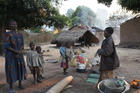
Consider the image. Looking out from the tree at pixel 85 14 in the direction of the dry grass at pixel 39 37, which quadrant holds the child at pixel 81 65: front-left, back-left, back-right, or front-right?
front-left

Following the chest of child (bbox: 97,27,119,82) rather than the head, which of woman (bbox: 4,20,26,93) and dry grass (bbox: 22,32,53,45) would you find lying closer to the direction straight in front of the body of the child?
the woman

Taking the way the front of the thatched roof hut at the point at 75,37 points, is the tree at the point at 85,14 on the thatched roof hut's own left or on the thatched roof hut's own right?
on the thatched roof hut's own left

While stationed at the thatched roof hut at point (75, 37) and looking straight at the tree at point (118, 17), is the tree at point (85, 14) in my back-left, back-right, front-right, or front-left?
front-left

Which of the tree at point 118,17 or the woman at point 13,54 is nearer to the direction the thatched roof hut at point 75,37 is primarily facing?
the woman

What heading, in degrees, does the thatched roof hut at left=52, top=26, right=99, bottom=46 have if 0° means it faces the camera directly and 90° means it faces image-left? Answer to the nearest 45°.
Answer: approximately 315°

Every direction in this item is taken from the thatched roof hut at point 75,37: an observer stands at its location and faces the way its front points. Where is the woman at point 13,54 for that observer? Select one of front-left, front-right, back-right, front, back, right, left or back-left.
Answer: front-right

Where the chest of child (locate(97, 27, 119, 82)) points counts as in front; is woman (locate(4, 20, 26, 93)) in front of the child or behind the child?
in front

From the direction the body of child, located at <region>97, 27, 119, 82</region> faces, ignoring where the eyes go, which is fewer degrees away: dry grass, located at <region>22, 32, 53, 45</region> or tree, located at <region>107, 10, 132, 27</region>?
the dry grass

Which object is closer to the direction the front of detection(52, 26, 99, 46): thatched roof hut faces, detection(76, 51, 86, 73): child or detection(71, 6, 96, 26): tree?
the child

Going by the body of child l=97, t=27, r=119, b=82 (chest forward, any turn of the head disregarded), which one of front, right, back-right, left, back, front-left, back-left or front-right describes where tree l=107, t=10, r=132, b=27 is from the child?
right

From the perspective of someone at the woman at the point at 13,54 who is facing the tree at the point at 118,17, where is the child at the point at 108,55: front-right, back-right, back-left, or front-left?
front-right

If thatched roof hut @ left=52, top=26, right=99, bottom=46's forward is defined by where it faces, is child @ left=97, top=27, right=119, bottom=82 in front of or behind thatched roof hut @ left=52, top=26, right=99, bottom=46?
in front

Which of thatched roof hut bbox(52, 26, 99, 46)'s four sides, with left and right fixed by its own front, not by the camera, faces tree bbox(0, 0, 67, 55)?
right

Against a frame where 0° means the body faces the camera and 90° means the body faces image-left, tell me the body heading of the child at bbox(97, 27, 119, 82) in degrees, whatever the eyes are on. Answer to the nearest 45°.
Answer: approximately 90°

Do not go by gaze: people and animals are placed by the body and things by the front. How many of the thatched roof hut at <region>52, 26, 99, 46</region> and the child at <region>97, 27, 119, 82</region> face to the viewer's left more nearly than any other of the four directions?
1

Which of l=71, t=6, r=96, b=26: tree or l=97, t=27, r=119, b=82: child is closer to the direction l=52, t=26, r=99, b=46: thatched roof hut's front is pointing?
the child
